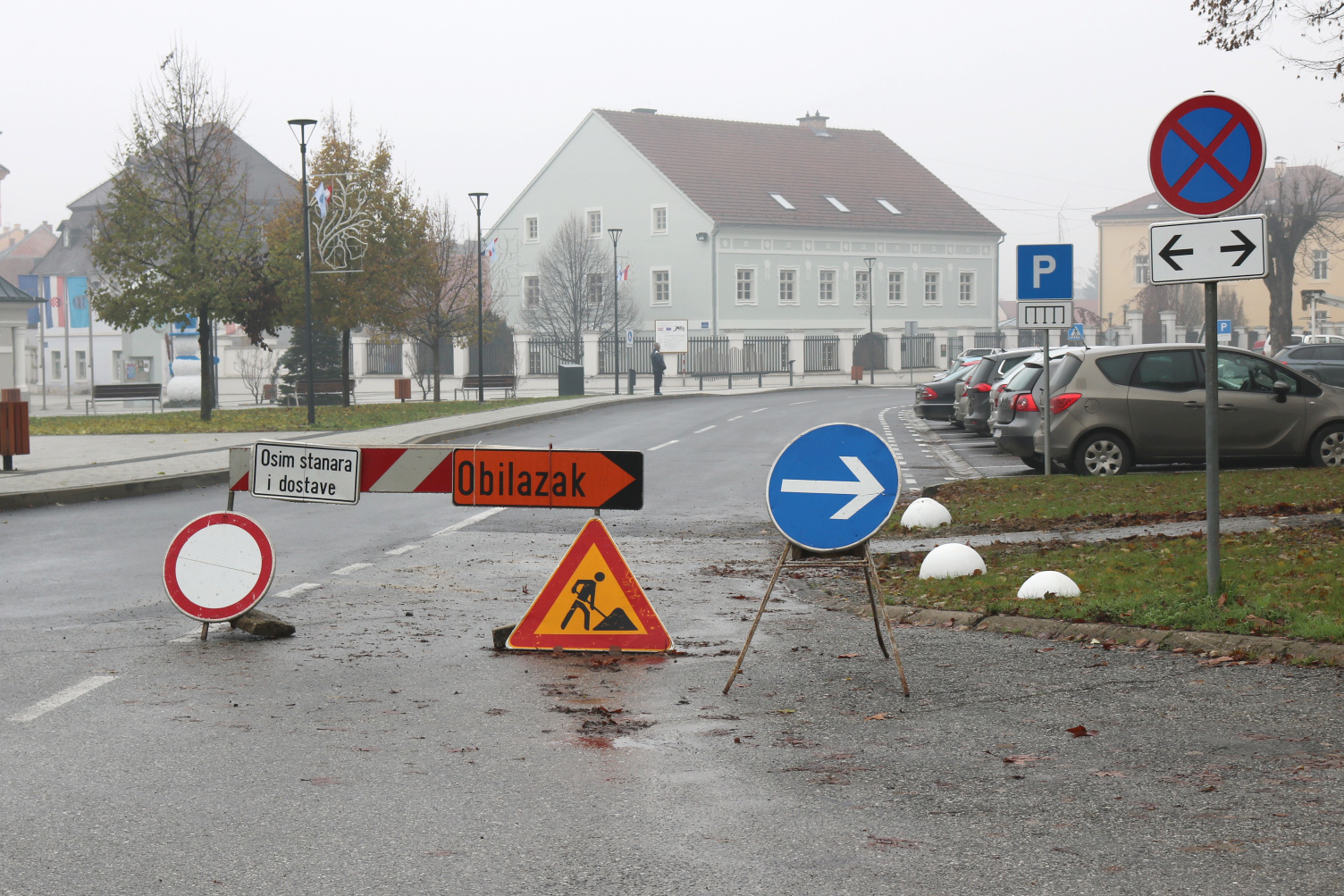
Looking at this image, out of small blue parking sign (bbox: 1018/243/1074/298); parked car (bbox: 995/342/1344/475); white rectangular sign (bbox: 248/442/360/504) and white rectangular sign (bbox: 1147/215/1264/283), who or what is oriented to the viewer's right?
the parked car

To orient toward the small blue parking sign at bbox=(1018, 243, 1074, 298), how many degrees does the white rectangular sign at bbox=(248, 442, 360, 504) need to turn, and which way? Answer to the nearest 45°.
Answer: approximately 135° to its left

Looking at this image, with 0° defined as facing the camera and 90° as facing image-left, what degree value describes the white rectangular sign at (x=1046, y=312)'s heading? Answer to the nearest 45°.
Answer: approximately 0°

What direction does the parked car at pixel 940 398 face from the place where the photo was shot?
facing away from the viewer and to the right of the viewer

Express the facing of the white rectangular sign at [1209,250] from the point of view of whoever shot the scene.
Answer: facing the viewer

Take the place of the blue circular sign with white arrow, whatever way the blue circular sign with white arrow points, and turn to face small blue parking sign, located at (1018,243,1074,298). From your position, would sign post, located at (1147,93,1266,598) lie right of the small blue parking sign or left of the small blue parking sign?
right

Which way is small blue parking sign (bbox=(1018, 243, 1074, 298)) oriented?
toward the camera

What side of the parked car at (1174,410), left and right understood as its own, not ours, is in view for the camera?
right

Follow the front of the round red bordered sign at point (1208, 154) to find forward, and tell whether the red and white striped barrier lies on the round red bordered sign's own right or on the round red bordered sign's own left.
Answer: on the round red bordered sign's own right

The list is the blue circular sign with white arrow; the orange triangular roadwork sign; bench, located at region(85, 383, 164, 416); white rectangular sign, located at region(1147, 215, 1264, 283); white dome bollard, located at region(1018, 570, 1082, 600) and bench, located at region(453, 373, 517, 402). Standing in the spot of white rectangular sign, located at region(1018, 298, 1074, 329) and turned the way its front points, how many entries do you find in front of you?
4

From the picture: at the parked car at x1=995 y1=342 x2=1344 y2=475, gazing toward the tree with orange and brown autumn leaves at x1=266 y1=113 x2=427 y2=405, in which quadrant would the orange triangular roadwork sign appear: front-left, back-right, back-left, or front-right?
back-left

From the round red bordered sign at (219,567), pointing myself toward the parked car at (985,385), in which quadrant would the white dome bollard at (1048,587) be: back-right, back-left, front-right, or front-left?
front-right

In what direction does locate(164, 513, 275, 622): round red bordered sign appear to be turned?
toward the camera
